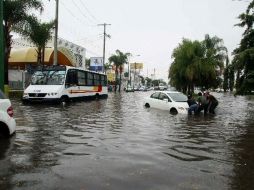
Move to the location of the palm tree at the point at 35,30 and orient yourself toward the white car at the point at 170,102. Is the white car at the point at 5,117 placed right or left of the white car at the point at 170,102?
right

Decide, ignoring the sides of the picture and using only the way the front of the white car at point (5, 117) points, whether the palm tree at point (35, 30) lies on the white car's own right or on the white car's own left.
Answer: on the white car's own right

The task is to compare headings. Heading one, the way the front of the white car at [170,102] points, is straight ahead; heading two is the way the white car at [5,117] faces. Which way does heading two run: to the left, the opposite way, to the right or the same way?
to the right

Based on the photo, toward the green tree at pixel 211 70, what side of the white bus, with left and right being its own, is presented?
back

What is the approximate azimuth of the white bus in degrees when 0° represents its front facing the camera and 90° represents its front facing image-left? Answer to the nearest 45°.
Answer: approximately 45°

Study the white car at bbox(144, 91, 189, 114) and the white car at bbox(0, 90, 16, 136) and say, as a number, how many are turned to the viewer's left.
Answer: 1
